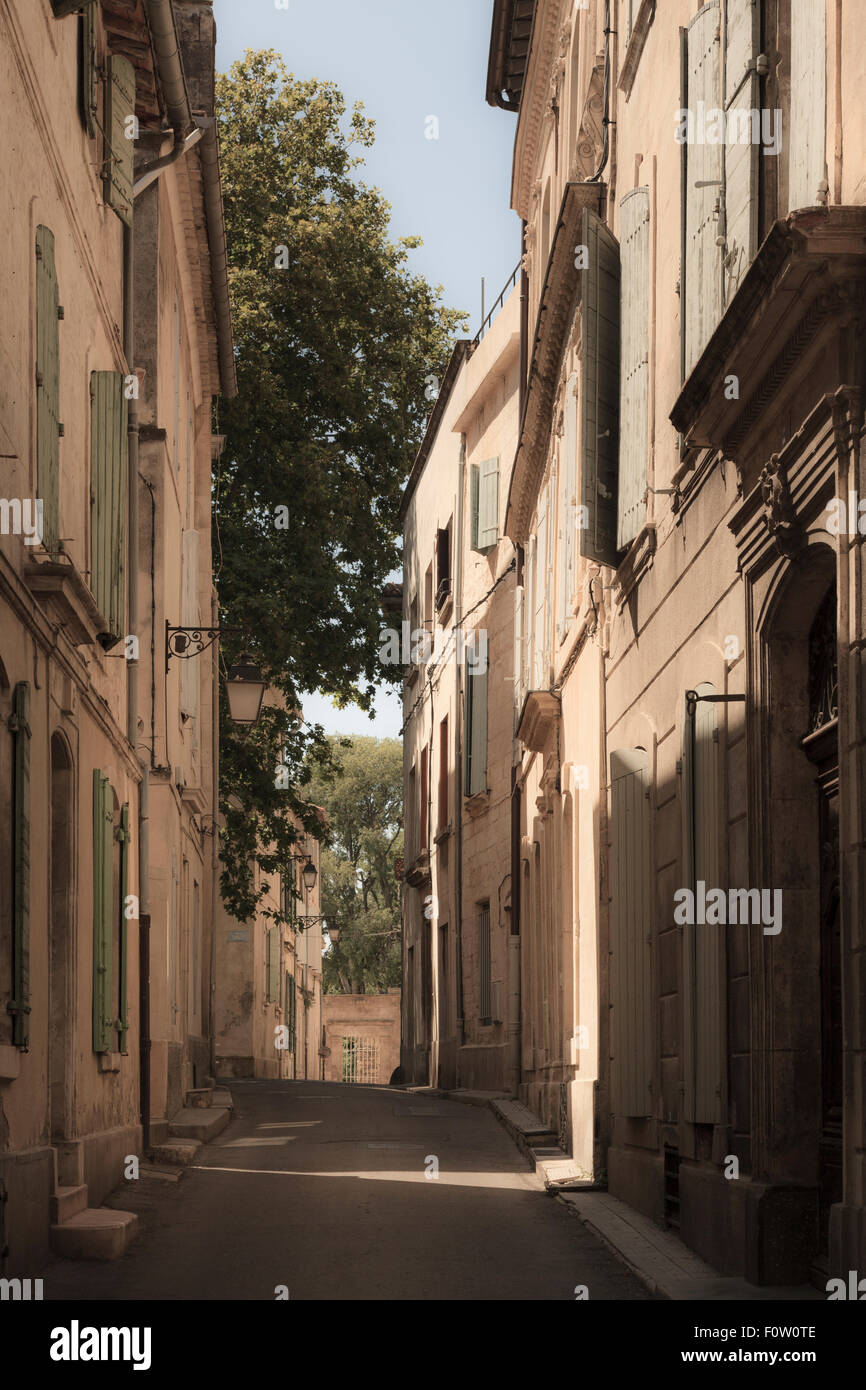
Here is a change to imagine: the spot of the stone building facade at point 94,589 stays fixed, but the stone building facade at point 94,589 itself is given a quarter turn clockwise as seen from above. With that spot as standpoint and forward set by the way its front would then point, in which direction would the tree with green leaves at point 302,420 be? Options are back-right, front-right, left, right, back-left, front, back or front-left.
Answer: back

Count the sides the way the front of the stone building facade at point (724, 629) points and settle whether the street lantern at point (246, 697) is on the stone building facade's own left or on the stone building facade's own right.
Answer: on the stone building facade's own right

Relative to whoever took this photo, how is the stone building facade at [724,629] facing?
facing to the left of the viewer

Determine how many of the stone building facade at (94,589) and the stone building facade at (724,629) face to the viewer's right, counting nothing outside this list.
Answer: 1

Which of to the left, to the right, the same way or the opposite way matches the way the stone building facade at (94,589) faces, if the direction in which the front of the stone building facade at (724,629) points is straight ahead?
the opposite way

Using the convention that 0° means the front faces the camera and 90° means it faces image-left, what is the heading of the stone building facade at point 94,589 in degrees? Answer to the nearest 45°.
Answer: approximately 270°
